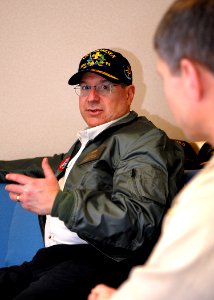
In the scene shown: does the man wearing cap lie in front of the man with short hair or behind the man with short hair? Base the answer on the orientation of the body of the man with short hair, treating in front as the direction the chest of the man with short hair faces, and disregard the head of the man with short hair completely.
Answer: in front

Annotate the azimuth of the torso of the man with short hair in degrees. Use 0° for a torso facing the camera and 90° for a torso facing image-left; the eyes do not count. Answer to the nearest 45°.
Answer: approximately 135°

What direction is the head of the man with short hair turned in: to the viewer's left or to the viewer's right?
to the viewer's left

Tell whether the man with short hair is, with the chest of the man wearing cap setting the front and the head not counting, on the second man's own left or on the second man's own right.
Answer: on the second man's own left

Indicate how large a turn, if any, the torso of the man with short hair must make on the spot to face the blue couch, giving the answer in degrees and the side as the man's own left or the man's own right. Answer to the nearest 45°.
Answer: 0° — they already face it
